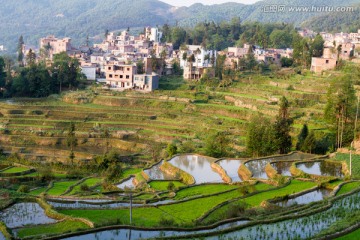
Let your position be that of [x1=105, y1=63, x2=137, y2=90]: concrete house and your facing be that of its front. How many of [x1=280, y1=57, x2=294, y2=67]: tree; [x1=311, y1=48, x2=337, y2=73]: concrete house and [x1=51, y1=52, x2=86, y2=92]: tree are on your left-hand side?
2

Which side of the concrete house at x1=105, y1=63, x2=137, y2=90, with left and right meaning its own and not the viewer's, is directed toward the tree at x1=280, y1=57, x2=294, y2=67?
left

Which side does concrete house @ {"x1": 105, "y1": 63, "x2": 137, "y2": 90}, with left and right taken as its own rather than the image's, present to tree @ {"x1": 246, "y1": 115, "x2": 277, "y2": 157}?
front

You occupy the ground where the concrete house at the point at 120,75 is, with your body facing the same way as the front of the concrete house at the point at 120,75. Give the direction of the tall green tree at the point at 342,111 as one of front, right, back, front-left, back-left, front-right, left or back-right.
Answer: front-left

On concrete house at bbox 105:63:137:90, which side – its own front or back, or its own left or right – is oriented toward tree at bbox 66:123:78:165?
front

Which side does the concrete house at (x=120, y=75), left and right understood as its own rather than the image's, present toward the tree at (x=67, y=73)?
right

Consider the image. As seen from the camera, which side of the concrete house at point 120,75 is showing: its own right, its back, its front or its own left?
front

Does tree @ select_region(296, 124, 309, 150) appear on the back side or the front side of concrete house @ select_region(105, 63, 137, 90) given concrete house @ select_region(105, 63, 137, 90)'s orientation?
on the front side

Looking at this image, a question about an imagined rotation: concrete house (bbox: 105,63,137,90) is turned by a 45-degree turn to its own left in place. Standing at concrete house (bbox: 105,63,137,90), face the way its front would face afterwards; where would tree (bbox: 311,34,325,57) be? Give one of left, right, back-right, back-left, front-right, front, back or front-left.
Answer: front-left

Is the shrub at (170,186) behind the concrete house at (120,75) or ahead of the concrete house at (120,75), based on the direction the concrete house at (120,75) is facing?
ahead

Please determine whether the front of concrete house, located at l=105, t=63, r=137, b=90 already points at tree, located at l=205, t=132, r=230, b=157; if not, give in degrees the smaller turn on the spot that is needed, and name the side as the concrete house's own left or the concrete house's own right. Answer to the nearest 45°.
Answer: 0° — it already faces it

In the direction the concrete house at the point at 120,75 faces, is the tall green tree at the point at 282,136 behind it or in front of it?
in front

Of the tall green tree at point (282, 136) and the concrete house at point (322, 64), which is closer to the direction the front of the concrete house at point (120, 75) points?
the tall green tree

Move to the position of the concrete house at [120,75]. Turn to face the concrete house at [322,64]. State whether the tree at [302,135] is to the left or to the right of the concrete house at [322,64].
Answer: right
